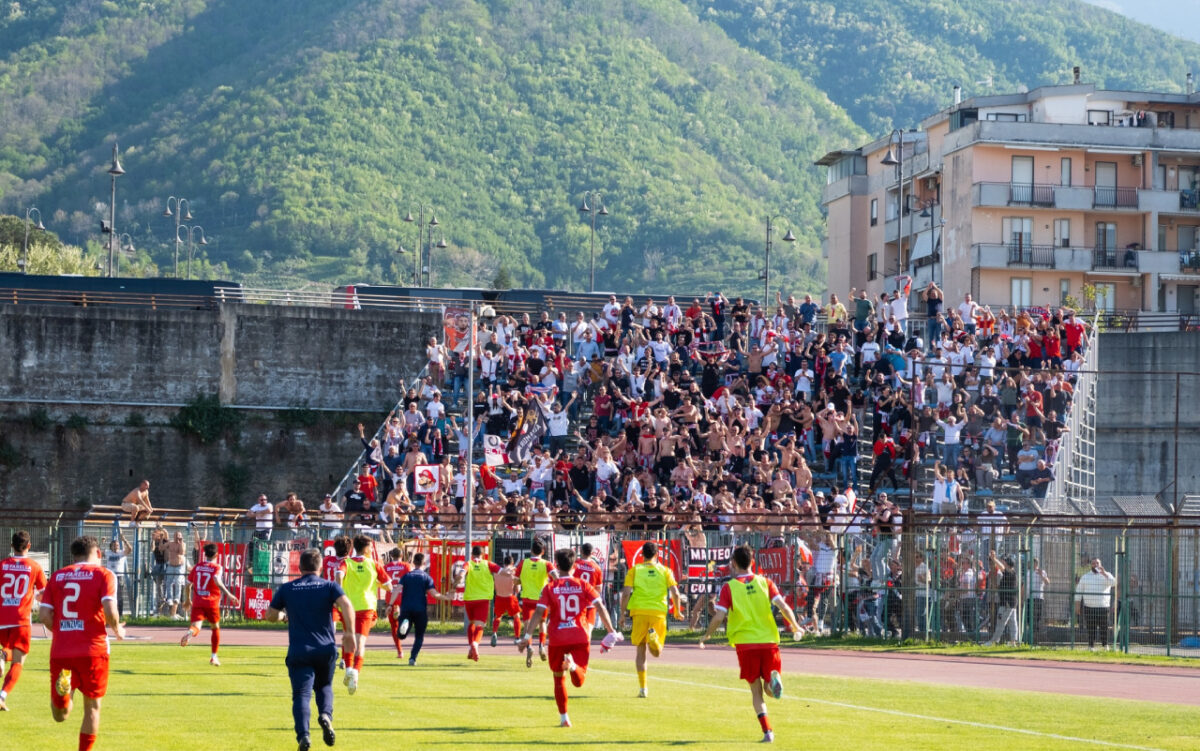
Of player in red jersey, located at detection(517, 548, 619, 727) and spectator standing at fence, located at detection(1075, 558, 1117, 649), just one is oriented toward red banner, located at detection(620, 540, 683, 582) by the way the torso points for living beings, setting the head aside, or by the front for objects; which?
the player in red jersey

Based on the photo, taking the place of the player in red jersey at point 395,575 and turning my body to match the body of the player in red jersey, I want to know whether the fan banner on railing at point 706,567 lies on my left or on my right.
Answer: on my right

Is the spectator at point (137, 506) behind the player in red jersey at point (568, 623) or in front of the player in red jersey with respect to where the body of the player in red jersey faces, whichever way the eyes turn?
in front

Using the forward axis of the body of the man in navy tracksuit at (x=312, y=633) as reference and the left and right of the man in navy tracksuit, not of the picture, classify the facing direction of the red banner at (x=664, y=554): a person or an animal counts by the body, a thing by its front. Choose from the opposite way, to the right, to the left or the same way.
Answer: the opposite way

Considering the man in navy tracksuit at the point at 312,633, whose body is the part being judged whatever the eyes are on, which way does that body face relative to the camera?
away from the camera

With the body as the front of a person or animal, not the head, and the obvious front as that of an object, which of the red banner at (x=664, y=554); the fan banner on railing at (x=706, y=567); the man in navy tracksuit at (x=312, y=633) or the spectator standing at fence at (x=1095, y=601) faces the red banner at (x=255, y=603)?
the man in navy tracksuit

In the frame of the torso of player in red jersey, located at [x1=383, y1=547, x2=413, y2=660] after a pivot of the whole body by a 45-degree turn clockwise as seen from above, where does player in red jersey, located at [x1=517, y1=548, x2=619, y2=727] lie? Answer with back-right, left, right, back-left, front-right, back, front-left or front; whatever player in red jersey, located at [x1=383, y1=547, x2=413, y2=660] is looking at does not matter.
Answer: back-right

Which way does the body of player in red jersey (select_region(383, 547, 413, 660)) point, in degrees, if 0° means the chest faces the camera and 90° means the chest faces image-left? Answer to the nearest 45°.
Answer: approximately 180°

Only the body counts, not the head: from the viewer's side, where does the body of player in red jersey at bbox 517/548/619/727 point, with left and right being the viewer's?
facing away from the viewer

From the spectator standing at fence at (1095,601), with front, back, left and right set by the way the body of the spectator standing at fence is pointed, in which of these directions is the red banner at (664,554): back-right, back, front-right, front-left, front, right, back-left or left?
right

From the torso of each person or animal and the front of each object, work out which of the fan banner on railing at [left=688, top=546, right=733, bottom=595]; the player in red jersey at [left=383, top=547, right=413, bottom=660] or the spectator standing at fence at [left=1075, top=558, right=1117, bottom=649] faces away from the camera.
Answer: the player in red jersey

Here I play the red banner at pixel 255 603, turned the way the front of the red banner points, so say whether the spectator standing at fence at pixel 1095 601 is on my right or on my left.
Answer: on my left

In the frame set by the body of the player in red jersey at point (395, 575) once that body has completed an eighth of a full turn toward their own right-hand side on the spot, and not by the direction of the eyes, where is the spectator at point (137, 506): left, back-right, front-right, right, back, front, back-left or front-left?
left

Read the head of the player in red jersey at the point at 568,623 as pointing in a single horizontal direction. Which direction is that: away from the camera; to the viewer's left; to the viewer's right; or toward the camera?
away from the camera

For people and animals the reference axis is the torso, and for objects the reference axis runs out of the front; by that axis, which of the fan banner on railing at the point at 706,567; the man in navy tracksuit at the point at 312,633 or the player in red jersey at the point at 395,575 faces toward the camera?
the fan banner on railing

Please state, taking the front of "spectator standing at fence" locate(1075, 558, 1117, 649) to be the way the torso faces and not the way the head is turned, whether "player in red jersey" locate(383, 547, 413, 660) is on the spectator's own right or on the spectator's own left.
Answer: on the spectator's own right

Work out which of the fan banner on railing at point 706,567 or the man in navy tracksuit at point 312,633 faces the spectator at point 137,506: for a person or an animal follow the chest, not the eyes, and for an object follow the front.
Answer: the man in navy tracksuit

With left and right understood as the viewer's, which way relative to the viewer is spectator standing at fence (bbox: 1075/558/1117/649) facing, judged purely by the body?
facing the viewer
